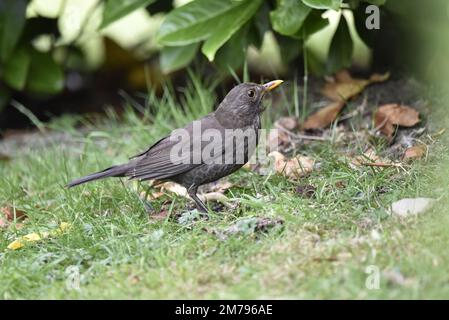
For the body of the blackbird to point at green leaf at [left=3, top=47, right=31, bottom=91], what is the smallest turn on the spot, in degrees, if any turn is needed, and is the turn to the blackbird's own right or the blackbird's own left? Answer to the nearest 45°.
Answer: approximately 135° to the blackbird's own left

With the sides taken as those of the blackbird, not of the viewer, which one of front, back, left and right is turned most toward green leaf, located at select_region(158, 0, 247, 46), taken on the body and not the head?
left

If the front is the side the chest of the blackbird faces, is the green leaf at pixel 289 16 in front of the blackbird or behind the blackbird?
in front

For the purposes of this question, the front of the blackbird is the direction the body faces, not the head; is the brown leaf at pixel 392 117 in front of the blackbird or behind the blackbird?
in front

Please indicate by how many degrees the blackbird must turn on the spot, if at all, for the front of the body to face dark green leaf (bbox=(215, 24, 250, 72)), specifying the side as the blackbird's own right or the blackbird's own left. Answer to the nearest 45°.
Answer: approximately 90° to the blackbird's own left

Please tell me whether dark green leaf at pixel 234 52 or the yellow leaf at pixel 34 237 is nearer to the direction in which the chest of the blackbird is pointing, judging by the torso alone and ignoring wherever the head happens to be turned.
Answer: the dark green leaf

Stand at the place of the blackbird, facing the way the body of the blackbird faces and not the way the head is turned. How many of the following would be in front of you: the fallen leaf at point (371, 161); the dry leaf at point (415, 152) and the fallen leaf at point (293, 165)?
3

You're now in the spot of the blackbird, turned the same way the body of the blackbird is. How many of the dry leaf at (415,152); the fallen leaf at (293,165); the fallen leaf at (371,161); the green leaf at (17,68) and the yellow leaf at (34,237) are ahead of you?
3

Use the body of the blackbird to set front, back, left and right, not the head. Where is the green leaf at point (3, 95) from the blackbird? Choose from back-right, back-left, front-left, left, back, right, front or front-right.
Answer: back-left

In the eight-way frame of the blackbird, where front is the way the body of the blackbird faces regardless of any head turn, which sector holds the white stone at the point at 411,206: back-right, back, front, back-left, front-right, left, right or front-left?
front-right

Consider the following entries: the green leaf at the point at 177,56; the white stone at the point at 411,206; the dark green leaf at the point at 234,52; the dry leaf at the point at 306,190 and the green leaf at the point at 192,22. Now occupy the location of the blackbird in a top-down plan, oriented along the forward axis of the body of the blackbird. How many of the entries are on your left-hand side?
3

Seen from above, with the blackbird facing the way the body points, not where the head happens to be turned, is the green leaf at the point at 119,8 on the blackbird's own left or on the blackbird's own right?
on the blackbird's own left

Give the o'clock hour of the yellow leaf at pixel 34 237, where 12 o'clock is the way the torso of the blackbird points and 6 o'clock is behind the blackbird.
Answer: The yellow leaf is roughly at 5 o'clock from the blackbird.

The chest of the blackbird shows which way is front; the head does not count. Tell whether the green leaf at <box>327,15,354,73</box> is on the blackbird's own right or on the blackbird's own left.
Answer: on the blackbird's own left

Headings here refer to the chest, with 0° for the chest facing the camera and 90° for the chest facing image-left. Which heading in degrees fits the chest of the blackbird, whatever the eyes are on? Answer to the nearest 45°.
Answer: approximately 270°

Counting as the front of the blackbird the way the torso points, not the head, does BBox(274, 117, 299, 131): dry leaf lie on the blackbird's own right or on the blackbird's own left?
on the blackbird's own left
